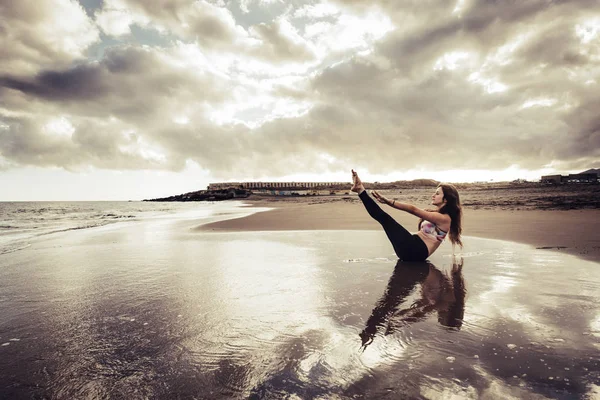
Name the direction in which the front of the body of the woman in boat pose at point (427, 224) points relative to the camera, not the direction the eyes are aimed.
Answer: to the viewer's left

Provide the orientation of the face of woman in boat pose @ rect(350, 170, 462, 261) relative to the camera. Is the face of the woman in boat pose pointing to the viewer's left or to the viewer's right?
to the viewer's left
